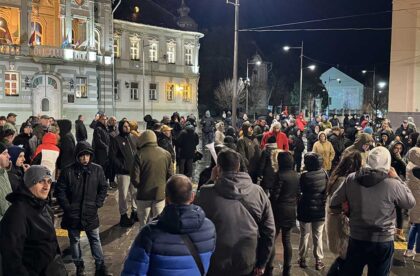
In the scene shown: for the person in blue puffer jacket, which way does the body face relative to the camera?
away from the camera

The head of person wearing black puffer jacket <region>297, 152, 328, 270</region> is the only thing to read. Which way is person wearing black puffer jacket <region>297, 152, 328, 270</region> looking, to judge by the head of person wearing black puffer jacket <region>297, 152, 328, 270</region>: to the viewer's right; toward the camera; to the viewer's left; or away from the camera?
away from the camera

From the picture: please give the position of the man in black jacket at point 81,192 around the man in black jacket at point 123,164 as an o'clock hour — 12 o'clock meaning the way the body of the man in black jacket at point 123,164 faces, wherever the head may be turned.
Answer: the man in black jacket at point 81,192 is roughly at 2 o'clock from the man in black jacket at point 123,164.

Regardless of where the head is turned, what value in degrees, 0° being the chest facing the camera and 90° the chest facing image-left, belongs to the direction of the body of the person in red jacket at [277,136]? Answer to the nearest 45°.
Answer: approximately 0°

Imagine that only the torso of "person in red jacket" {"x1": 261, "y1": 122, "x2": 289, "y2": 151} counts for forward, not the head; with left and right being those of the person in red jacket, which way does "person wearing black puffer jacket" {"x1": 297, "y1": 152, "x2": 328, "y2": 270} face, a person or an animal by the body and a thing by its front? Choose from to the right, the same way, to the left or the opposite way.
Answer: the opposite way

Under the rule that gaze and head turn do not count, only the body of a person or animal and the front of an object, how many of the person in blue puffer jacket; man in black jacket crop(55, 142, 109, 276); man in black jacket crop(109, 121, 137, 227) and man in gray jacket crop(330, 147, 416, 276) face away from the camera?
2

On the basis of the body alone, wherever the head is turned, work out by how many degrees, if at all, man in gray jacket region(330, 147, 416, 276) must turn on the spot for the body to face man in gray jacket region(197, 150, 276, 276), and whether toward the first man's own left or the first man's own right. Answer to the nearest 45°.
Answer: approximately 135° to the first man's own left

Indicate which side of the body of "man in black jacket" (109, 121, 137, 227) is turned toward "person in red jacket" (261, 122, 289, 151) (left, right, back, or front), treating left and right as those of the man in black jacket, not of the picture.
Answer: left

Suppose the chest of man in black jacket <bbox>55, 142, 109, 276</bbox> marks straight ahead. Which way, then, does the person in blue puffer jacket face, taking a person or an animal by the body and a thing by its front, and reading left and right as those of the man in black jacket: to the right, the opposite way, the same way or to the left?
the opposite way

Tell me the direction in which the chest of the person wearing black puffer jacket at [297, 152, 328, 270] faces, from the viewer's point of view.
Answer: away from the camera

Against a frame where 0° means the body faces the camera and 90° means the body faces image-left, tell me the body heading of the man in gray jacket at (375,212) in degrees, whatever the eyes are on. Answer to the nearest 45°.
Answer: approximately 180°

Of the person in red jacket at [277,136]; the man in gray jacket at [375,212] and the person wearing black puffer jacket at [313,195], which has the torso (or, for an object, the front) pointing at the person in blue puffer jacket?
the person in red jacket
